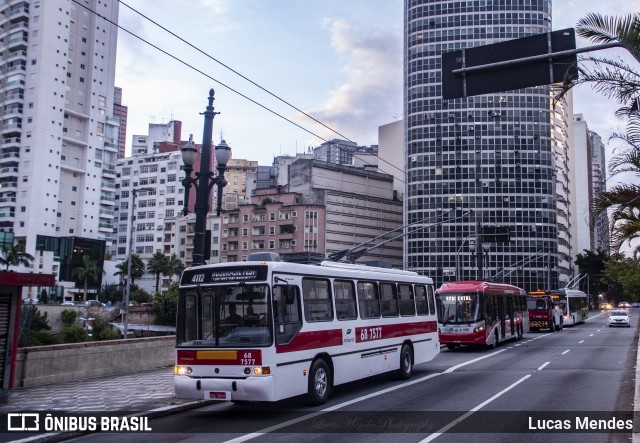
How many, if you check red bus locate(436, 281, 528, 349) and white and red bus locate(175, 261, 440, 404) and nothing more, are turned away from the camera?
0

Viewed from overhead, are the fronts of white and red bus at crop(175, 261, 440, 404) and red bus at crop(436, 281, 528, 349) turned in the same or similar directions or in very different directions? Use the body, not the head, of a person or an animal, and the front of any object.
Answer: same or similar directions

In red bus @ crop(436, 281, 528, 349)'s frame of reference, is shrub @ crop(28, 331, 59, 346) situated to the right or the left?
on its right

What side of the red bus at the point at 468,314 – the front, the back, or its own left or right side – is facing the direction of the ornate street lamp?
front

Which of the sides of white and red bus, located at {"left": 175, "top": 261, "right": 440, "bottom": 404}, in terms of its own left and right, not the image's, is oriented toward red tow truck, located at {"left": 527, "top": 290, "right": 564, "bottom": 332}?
back

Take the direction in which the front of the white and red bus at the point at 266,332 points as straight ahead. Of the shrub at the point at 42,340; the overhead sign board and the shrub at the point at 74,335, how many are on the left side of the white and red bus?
1

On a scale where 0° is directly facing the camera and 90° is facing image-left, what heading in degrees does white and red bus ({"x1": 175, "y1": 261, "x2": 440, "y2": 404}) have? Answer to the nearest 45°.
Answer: approximately 45°

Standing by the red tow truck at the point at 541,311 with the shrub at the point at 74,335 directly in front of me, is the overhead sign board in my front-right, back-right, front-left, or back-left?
front-left

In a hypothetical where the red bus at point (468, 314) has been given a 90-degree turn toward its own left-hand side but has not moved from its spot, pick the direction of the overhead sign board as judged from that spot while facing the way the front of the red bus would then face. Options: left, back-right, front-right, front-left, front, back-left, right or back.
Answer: front-right

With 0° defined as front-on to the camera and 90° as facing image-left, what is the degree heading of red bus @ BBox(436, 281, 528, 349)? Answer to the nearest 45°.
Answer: approximately 45°

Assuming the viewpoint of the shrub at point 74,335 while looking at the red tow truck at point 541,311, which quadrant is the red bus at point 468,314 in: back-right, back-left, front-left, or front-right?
front-right
